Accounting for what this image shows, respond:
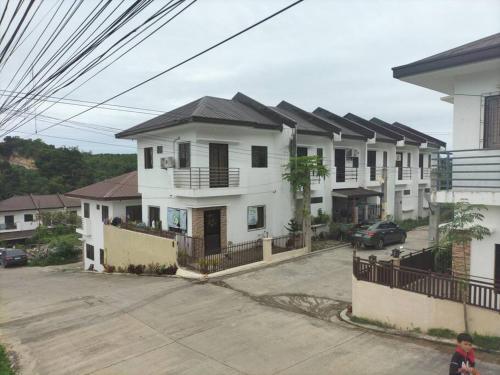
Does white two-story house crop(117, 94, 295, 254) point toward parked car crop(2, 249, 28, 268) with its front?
no

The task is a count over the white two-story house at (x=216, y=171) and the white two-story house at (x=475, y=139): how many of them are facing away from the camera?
0

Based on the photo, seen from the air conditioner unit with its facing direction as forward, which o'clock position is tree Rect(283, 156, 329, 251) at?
The tree is roughly at 8 o'clock from the air conditioner unit.

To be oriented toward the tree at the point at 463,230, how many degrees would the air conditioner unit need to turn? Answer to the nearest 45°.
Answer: approximately 90° to its left

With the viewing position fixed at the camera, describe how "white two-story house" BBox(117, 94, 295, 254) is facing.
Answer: facing the viewer and to the right of the viewer

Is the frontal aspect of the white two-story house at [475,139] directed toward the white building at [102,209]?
no

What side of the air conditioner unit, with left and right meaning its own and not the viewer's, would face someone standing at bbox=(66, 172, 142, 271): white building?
right

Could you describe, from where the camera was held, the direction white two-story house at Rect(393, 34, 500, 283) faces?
facing the viewer and to the left of the viewer

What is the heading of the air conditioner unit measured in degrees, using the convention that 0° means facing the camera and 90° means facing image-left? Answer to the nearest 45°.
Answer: approximately 45°
